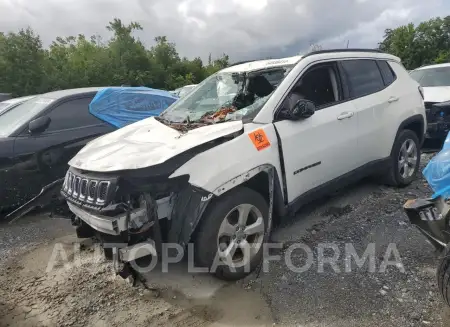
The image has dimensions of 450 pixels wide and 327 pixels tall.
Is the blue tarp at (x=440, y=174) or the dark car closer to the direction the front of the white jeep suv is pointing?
the dark car

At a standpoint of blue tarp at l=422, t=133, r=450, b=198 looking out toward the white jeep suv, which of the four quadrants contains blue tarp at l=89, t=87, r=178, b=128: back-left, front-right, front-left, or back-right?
front-right

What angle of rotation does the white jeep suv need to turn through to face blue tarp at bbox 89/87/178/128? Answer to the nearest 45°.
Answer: approximately 90° to its right

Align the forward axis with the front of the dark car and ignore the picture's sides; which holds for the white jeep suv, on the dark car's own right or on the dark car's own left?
on the dark car's own left

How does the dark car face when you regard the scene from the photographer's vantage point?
facing the viewer and to the left of the viewer

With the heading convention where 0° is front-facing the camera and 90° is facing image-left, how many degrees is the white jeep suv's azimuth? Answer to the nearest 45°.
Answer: approximately 45°

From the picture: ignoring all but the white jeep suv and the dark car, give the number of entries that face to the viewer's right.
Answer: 0
